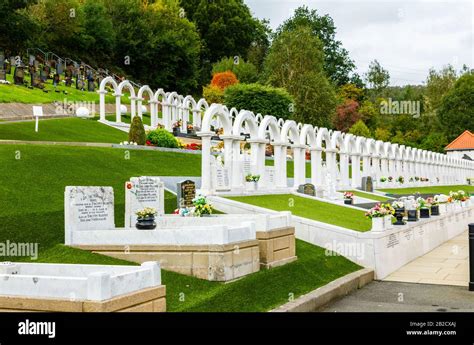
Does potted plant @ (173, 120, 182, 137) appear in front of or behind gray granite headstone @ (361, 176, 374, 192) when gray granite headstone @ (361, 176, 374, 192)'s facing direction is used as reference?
behind

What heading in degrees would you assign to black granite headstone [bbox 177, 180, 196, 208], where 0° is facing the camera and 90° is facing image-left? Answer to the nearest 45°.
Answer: approximately 315°

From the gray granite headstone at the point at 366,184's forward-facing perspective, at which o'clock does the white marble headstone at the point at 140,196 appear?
The white marble headstone is roughly at 2 o'clock from the gray granite headstone.

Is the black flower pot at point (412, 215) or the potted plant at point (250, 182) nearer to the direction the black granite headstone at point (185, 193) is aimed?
the black flower pot

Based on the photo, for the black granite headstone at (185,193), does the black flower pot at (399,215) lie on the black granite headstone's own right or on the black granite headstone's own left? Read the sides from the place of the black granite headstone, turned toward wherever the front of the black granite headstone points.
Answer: on the black granite headstone's own left

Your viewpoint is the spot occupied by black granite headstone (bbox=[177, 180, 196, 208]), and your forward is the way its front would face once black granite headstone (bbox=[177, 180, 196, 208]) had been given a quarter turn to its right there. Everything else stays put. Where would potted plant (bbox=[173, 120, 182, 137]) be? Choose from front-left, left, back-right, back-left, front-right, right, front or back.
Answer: back-right

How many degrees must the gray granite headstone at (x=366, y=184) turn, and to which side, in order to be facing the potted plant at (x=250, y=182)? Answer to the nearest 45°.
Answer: approximately 45° to its right

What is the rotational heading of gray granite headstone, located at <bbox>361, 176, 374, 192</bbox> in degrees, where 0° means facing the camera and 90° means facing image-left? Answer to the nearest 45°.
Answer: approximately 315°

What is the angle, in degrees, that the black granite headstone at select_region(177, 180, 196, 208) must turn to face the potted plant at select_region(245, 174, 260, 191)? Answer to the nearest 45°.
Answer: approximately 90° to its left

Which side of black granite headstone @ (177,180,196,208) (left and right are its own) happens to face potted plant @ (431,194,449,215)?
left

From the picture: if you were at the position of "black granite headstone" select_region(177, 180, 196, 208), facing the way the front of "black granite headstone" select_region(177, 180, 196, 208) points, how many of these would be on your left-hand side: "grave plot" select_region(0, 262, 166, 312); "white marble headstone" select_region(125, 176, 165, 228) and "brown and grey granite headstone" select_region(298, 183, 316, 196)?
1

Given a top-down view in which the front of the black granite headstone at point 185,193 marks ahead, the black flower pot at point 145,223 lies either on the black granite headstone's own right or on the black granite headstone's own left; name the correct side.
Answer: on the black granite headstone's own right

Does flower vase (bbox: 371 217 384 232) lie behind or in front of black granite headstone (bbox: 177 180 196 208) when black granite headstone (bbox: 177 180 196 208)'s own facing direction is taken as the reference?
in front
